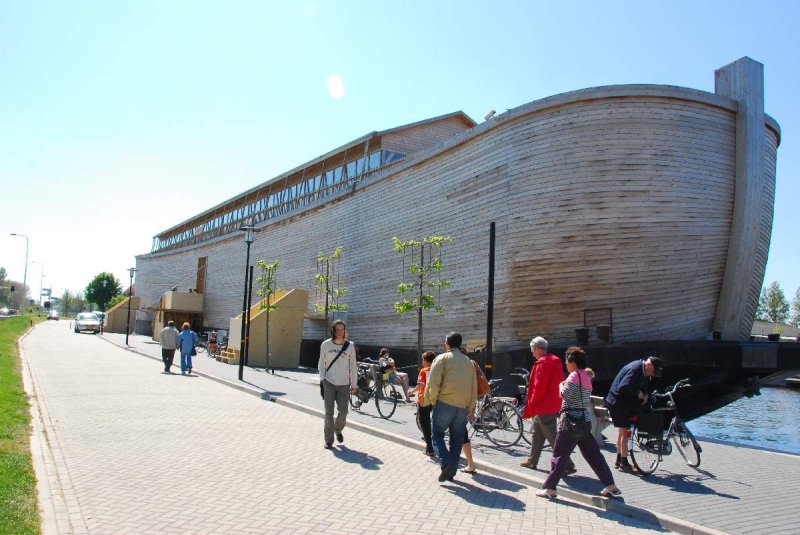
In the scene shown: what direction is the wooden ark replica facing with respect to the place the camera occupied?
facing the viewer and to the right of the viewer

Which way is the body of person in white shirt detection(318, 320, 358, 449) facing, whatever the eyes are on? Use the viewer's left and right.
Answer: facing the viewer

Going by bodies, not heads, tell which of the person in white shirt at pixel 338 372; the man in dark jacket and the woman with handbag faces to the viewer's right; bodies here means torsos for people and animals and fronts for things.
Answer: the man in dark jacket

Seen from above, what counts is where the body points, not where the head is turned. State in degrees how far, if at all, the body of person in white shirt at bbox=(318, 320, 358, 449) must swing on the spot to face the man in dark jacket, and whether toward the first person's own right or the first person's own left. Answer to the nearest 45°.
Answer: approximately 45° to the first person's own left

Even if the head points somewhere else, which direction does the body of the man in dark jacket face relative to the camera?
to the viewer's right

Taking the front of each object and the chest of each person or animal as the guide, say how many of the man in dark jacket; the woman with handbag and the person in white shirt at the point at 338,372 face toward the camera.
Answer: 1

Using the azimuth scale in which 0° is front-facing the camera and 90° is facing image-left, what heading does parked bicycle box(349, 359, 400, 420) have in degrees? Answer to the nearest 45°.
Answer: approximately 315°

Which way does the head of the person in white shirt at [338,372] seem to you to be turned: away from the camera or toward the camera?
toward the camera

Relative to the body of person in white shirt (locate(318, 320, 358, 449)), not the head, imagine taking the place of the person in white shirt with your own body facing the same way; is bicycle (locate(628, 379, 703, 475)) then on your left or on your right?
on your left

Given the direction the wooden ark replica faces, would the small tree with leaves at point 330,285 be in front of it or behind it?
behind

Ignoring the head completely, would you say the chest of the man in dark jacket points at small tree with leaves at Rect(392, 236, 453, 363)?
no
